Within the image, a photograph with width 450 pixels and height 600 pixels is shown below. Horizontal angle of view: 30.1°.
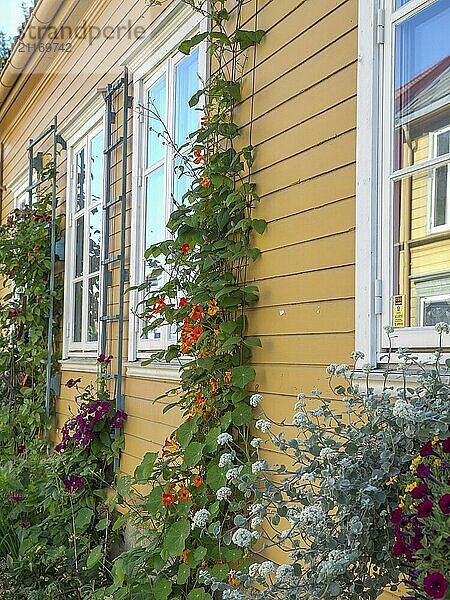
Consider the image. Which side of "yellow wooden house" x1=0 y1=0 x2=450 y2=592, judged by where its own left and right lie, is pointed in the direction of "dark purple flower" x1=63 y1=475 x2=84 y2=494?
right

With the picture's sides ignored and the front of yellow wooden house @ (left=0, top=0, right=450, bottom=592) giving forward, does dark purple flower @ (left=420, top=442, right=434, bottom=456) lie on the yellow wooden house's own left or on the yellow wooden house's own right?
on the yellow wooden house's own left

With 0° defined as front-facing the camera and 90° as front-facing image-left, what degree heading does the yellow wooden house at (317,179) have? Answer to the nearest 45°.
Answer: approximately 45°

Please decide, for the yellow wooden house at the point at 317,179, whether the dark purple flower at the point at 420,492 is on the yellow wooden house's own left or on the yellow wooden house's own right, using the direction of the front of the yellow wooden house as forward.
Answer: on the yellow wooden house's own left

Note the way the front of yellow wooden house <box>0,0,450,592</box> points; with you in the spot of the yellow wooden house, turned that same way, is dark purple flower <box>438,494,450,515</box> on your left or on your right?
on your left

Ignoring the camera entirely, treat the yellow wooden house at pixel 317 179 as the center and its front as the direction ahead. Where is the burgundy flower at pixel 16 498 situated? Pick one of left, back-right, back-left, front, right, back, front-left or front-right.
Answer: right

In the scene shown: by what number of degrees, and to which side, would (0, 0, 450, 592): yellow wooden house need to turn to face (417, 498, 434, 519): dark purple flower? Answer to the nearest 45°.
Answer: approximately 45° to its left

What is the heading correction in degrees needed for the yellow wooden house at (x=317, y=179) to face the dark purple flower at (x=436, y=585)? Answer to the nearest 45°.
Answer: approximately 45° to its left

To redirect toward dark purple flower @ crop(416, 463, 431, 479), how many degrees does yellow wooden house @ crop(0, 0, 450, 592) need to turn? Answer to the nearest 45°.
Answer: approximately 45° to its left
